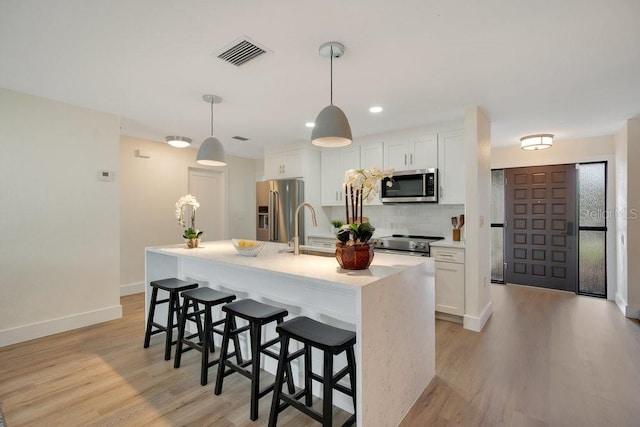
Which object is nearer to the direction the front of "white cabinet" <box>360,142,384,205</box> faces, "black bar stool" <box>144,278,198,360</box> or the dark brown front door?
the black bar stool

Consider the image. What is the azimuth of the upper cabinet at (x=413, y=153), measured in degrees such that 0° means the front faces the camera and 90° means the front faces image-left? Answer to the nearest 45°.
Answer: approximately 45°

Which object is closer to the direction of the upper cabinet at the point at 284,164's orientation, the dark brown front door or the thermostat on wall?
the thermostat on wall

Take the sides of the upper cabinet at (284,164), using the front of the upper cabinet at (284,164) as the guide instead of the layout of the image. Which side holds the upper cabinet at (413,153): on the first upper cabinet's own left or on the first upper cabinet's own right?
on the first upper cabinet's own left

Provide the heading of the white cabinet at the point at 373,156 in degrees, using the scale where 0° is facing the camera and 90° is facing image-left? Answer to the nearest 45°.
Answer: approximately 45°

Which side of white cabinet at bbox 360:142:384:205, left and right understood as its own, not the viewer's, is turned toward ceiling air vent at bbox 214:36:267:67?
front

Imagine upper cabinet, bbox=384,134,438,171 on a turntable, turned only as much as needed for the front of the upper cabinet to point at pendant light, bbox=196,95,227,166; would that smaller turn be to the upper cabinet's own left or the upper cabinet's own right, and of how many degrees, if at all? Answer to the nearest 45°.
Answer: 0° — it already faces it

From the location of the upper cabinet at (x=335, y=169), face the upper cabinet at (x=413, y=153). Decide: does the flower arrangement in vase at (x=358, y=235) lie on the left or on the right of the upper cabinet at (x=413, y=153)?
right

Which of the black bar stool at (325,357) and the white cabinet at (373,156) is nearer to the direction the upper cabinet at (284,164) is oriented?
the black bar stool

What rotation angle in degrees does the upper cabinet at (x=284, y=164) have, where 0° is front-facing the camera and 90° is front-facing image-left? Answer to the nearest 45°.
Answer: approximately 45°

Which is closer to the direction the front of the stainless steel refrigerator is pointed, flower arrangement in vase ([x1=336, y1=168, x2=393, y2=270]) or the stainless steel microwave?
the flower arrangement in vase

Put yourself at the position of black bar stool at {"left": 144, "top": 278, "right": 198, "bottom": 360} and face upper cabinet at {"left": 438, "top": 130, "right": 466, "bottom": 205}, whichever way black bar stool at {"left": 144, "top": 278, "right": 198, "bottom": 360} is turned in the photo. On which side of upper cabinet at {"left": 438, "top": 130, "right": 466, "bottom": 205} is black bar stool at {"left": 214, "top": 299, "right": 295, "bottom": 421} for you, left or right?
right
